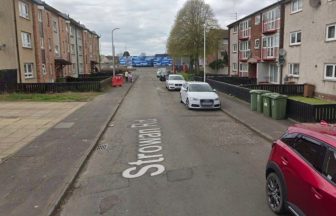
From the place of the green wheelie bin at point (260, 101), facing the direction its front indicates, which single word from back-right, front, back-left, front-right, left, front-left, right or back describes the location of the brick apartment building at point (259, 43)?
back-right

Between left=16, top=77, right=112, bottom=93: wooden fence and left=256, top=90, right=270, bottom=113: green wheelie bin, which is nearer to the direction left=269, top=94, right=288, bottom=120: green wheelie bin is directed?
the wooden fence

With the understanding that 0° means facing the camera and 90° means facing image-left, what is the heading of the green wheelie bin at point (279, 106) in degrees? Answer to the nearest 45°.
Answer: approximately 45°

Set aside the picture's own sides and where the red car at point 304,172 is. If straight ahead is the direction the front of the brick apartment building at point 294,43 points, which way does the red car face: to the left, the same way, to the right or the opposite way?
to the left

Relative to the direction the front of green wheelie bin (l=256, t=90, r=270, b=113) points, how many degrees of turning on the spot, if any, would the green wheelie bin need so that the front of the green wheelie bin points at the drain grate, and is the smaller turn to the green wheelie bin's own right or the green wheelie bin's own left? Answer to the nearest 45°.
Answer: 0° — it already faces it

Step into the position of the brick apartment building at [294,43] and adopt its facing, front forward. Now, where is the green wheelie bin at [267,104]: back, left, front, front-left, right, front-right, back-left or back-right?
front-left

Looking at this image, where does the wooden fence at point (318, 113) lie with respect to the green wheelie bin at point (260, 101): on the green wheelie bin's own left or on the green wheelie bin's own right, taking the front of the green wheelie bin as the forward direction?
on the green wheelie bin's own left

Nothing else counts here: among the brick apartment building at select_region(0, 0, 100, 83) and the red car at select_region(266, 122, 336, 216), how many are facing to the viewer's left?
0

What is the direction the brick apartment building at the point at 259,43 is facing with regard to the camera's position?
facing the viewer and to the left of the viewer

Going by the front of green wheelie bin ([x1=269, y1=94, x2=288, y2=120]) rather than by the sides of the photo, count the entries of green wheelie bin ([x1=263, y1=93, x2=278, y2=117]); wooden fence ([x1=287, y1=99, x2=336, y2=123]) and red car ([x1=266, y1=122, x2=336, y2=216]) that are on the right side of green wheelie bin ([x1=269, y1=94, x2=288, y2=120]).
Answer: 1

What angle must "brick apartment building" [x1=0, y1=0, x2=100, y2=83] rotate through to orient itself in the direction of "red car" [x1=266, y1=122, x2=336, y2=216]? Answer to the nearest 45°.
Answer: approximately 45° to its right

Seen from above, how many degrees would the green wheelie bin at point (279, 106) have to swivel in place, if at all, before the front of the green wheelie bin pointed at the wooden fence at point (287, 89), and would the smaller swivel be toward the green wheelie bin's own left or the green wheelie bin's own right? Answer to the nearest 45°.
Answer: approximately 135° to the green wheelie bin's own right

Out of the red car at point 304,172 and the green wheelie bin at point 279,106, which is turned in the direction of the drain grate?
the green wheelie bin

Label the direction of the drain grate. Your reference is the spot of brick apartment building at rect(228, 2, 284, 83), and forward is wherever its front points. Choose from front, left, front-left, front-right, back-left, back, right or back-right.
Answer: front-left
